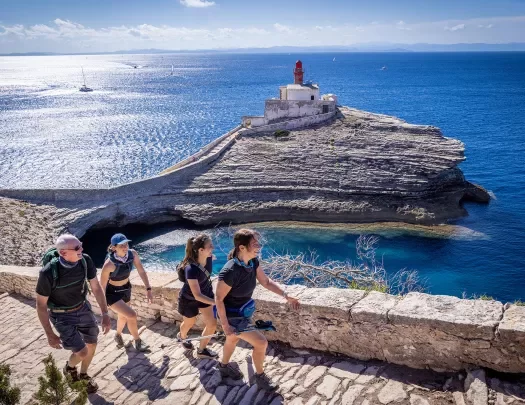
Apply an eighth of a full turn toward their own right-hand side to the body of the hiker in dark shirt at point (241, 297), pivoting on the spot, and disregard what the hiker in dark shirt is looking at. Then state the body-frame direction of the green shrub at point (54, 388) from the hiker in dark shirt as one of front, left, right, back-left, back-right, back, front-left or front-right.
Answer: front-right

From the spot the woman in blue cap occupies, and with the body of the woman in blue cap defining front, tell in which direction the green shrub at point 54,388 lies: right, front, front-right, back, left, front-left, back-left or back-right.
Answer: front-right

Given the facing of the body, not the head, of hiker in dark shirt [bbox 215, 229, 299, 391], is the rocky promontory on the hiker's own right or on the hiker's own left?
on the hiker's own left

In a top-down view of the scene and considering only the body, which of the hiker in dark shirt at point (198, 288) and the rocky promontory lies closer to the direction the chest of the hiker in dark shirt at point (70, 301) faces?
the hiker in dark shirt

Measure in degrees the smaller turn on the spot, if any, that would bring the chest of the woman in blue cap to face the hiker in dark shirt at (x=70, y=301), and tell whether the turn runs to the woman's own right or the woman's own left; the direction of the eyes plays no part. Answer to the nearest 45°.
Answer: approximately 90° to the woman's own right
